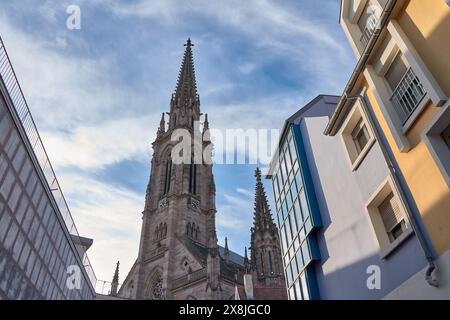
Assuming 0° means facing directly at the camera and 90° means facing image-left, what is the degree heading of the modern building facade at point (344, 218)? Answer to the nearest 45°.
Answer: approximately 45°

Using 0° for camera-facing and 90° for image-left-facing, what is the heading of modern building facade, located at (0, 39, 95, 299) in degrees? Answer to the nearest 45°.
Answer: approximately 270°

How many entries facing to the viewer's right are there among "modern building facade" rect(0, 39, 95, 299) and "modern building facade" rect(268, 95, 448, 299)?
1

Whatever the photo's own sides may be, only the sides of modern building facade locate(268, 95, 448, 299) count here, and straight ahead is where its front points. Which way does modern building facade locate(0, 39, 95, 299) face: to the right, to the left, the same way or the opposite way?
the opposite way

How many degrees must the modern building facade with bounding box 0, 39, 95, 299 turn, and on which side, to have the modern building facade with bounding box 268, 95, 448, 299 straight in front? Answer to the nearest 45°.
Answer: approximately 45° to its right

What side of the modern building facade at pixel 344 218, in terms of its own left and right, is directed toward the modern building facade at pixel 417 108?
left
